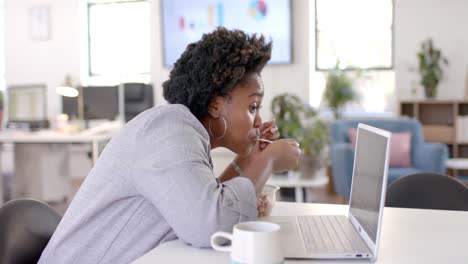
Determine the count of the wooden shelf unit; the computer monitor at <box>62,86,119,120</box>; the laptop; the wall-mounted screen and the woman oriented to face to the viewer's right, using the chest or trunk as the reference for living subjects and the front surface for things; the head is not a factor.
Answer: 1

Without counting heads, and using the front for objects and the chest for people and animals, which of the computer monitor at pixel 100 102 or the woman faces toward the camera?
the computer monitor

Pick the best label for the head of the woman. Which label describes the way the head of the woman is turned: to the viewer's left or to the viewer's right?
to the viewer's right

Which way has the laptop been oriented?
to the viewer's left

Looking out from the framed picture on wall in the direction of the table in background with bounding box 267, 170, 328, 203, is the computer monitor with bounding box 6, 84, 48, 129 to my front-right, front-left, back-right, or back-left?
front-right

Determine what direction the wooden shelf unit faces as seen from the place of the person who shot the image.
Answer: facing the viewer

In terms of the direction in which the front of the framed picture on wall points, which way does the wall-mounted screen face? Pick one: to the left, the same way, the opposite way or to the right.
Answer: the same way

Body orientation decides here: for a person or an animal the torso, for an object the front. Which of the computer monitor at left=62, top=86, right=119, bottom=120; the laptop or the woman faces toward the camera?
the computer monitor

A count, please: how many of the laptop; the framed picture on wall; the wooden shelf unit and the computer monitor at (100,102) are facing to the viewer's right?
0

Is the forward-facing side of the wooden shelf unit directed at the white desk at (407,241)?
yes

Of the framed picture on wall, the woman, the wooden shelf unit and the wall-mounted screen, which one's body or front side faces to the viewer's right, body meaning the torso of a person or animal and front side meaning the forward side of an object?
the woman

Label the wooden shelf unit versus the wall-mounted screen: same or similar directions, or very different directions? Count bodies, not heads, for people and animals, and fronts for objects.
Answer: same or similar directions

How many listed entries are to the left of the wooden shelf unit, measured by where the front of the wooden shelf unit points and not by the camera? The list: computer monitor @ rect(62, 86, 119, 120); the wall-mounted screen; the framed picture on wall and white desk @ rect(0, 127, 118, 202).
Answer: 0

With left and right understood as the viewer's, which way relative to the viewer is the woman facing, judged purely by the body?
facing to the right of the viewer

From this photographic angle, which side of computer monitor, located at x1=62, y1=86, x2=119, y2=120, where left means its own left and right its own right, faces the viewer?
front

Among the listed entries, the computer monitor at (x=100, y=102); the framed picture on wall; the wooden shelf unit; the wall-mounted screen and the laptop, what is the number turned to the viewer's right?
0

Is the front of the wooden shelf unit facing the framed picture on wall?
no
